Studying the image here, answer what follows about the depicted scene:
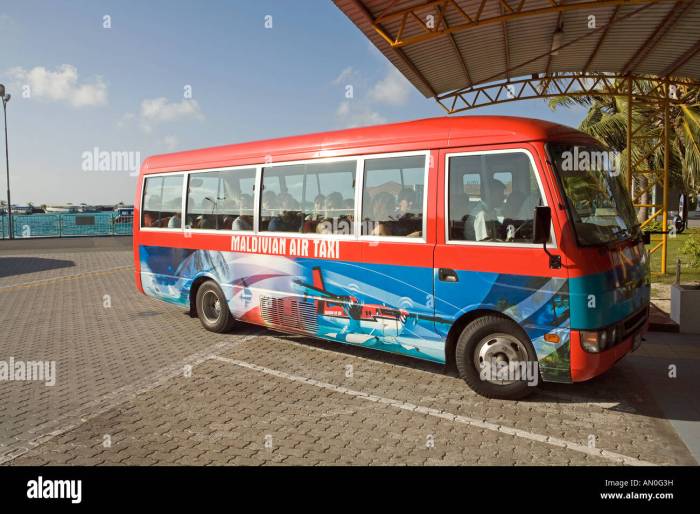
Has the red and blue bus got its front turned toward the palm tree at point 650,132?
no

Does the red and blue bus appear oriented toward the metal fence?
no

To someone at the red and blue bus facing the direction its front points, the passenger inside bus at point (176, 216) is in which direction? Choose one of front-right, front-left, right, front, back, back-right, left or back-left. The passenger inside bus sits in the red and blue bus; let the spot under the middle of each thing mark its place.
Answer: back

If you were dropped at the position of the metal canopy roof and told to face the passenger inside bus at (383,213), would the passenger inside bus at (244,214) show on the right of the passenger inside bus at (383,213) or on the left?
right

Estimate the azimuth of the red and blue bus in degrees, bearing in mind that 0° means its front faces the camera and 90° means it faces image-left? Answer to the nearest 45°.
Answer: approximately 315°
